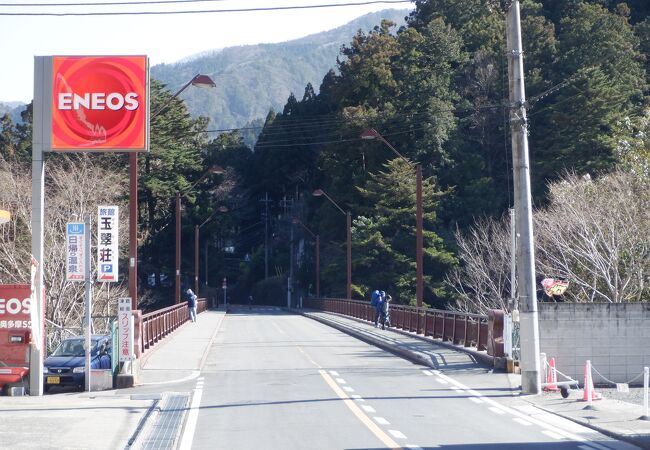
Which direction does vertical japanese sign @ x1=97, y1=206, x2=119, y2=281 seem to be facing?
toward the camera

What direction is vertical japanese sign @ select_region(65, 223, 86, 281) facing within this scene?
toward the camera

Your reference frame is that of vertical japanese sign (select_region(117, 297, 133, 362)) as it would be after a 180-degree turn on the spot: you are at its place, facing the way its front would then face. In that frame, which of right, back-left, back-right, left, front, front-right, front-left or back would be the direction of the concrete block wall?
right

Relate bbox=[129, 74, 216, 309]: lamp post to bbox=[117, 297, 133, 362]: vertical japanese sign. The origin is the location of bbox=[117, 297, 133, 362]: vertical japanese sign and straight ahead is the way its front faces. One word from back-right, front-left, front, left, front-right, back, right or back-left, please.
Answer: back

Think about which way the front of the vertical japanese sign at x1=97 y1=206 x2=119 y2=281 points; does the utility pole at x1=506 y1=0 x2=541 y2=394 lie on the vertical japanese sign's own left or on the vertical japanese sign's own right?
on the vertical japanese sign's own left

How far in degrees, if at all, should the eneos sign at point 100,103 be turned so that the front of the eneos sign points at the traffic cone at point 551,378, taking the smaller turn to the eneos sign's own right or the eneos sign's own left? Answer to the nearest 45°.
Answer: approximately 45° to the eneos sign's own left

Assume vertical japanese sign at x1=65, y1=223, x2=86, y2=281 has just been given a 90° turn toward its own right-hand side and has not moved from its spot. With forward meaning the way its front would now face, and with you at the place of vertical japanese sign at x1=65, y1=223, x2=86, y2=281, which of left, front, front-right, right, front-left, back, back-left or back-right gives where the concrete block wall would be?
back

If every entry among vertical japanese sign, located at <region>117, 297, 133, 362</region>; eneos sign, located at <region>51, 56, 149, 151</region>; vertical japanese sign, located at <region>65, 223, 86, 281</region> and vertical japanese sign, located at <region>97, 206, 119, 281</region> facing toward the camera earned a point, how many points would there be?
4
